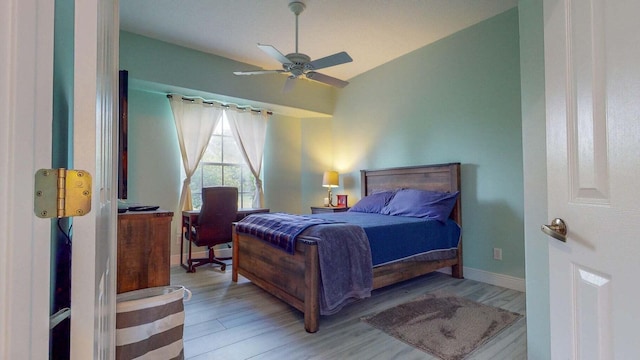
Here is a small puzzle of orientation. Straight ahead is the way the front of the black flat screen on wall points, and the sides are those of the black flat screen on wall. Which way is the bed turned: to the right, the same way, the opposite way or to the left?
the opposite way

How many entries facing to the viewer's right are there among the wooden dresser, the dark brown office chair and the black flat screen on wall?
2

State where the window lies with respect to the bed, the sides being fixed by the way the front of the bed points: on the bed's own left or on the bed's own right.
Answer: on the bed's own right

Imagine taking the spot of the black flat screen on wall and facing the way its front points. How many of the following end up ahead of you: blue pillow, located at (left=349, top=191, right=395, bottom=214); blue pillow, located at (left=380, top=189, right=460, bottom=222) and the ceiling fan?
3

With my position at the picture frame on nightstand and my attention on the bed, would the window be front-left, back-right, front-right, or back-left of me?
front-right

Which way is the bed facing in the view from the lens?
facing the viewer and to the left of the viewer

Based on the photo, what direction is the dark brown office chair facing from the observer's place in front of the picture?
facing away from the viewer and to the left of the viewer

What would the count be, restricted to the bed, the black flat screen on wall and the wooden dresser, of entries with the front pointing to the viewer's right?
2

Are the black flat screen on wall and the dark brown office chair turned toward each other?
no

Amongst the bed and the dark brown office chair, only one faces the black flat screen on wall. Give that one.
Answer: the bed

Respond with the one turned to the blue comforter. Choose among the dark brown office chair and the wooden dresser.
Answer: the wooden dresser

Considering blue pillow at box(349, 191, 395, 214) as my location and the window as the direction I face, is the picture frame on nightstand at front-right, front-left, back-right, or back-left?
front-right

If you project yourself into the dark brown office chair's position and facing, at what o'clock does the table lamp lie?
The table lamp is roughly at 4 o'clock from the dark brown office chair.

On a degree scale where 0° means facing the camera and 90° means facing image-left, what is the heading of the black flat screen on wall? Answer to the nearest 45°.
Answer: approximately 270°

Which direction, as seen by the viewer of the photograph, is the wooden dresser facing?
facing to the right of the viewer
